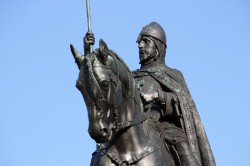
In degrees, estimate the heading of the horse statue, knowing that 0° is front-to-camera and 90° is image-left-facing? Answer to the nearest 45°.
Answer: approximately 45°

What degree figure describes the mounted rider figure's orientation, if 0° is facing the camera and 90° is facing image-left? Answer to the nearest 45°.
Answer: approximately 45°
